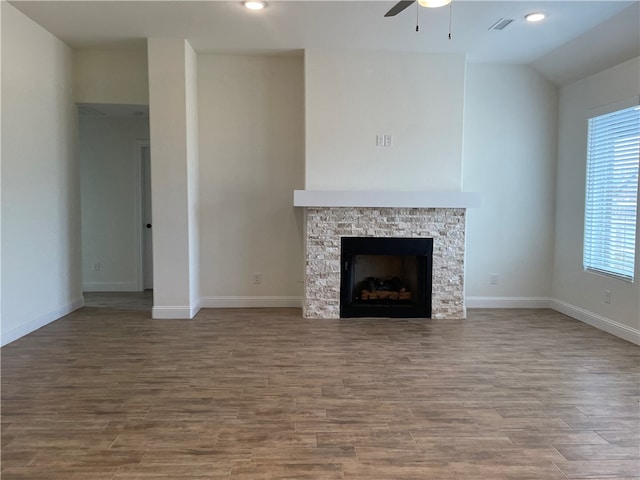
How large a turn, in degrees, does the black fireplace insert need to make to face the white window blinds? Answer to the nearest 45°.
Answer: approximately 90° to its left

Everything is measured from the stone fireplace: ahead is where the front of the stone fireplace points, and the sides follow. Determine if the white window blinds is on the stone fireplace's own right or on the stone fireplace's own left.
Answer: on the stone fireplace's own left

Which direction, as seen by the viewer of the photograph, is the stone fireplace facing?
facing the viewer
